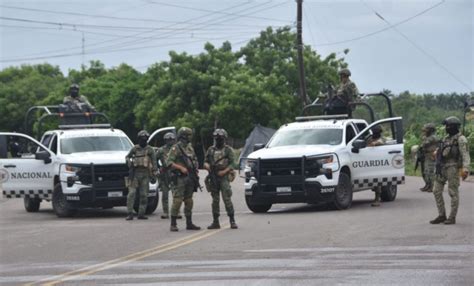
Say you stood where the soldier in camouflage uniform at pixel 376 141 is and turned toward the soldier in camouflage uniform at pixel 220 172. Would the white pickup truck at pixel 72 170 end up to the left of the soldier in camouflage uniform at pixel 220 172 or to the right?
right

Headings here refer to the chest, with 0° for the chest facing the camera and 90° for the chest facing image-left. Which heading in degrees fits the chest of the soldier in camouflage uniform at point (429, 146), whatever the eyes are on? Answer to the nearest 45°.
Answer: approximately 45°

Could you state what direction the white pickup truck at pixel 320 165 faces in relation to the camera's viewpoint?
facing the viewer and to the left of the viewer

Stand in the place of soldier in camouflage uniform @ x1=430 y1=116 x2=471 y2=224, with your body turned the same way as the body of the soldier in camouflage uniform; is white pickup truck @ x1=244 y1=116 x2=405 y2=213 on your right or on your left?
on your right

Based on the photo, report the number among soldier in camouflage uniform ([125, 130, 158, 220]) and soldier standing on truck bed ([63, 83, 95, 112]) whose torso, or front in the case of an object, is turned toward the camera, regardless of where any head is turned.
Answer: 2

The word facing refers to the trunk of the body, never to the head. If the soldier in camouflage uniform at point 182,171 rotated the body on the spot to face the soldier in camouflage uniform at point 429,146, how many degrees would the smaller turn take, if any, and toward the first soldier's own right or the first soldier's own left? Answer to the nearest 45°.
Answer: approximately 90° to the first soldier's own left

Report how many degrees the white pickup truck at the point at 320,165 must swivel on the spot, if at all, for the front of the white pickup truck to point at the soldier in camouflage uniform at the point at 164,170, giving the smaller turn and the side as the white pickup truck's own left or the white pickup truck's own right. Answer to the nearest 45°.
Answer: approximately 45° to the white pickup truck's own right

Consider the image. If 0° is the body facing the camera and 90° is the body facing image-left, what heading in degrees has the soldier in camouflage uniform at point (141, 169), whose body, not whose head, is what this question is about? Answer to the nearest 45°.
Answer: approximately 0°
